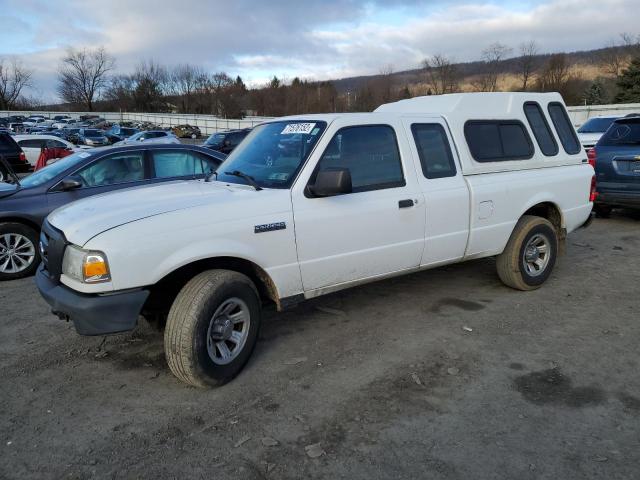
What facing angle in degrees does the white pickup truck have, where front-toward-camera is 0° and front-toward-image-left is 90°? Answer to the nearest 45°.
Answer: approximately 45°

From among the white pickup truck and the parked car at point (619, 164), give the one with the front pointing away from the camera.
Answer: the parked car

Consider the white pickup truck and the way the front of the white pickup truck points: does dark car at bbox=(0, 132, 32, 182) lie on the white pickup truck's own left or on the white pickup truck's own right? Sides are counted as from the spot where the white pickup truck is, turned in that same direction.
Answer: on the white pickup truck's own right

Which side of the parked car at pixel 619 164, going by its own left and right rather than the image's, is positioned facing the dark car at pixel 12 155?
left

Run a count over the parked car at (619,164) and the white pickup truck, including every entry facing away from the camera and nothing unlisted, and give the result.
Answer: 1

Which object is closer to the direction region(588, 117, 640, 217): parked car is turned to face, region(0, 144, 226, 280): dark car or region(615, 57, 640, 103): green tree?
the green tree

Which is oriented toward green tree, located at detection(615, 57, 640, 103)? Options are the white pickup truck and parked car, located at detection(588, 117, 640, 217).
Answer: the parked car

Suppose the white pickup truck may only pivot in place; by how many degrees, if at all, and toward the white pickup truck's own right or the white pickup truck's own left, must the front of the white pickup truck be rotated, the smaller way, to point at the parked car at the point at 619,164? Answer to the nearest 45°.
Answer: approximately 180°

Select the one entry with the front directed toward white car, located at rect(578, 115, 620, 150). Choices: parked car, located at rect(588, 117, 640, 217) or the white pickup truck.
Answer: the parked car

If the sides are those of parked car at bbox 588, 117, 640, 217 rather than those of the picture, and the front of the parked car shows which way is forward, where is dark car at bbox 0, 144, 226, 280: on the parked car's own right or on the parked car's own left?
on the parked car's own left

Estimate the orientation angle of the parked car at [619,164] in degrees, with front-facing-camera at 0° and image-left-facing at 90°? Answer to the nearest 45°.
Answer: approximately 180°
